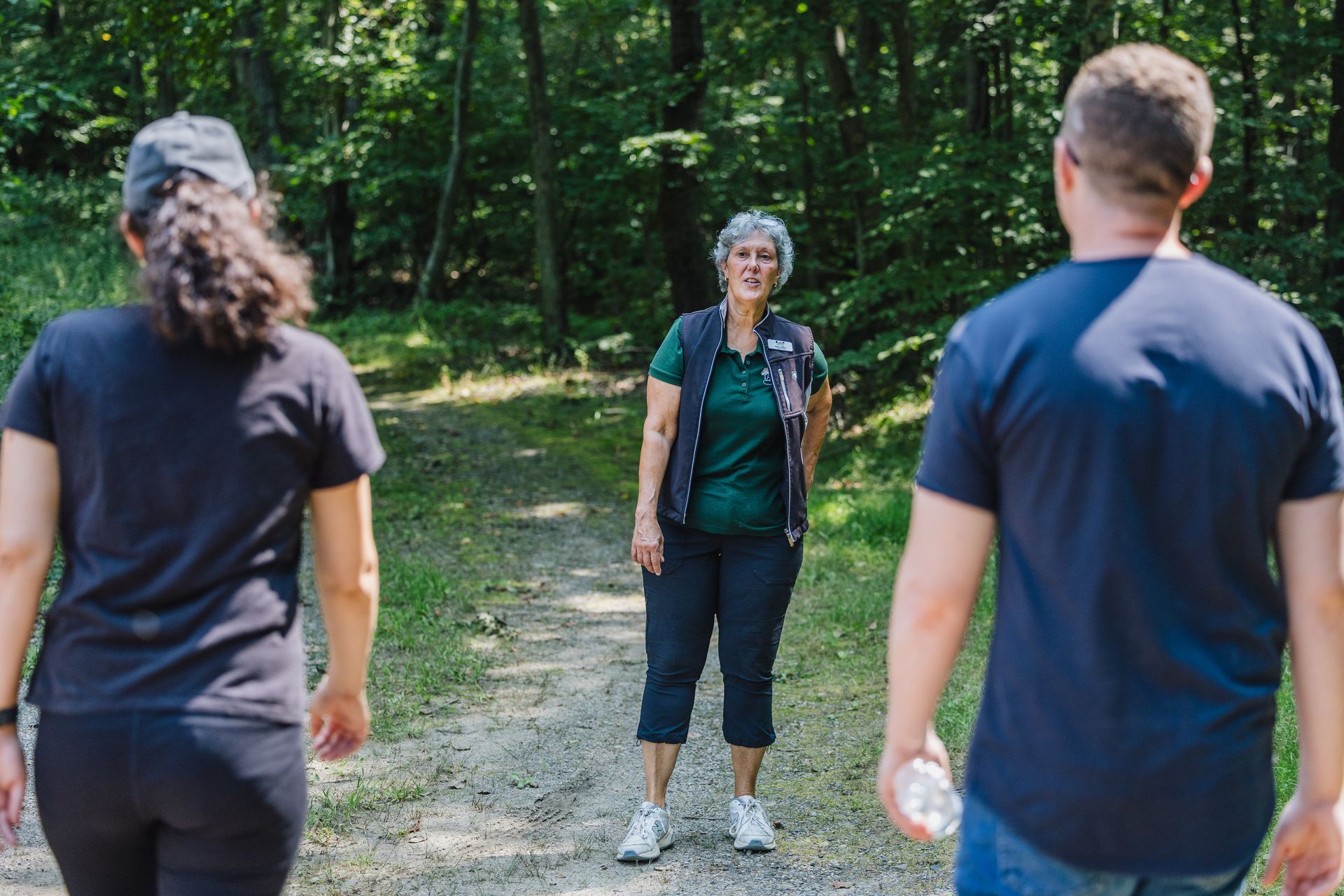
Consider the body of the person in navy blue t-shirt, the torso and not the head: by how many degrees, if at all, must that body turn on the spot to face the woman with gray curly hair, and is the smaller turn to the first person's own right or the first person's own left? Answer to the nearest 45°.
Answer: approximately 45° to the first person's own left

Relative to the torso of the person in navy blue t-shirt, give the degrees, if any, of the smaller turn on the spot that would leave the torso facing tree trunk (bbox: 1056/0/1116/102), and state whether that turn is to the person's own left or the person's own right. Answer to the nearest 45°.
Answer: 0° — they already face it

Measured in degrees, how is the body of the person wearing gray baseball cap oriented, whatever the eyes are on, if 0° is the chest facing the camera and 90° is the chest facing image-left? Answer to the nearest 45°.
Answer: approximately 180°

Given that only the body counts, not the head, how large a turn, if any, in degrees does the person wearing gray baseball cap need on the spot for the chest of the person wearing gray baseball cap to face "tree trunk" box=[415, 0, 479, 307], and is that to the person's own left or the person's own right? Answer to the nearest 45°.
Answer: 0° — they already face it

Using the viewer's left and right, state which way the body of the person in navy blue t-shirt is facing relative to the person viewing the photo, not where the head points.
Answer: facing away from the viewer

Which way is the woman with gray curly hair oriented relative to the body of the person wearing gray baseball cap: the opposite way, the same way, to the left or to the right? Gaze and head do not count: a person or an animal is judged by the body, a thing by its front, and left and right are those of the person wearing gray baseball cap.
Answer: the opposite way

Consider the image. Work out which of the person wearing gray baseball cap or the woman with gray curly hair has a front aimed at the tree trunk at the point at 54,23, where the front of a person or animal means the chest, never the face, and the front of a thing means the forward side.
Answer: the person wearing gray baseball cap

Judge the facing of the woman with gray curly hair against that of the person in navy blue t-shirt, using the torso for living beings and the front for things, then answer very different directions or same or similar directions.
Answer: very different directions

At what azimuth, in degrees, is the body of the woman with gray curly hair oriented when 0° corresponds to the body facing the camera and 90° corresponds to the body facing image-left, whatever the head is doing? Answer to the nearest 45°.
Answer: approximately 0°

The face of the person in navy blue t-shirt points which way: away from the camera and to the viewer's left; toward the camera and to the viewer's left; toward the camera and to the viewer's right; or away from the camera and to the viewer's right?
away from the camera and to the viewer's left

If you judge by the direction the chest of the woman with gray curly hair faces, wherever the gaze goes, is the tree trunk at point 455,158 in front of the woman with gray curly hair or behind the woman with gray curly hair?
behind

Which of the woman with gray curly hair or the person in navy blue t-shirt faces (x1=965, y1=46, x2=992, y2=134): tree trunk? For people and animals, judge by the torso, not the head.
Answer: the person in navy blue t-shirt

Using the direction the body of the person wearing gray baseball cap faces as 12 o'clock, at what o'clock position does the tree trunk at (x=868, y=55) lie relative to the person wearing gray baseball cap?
The tree trunk is roughly at 1 o'clock from the person wearing gray baseball cap.
